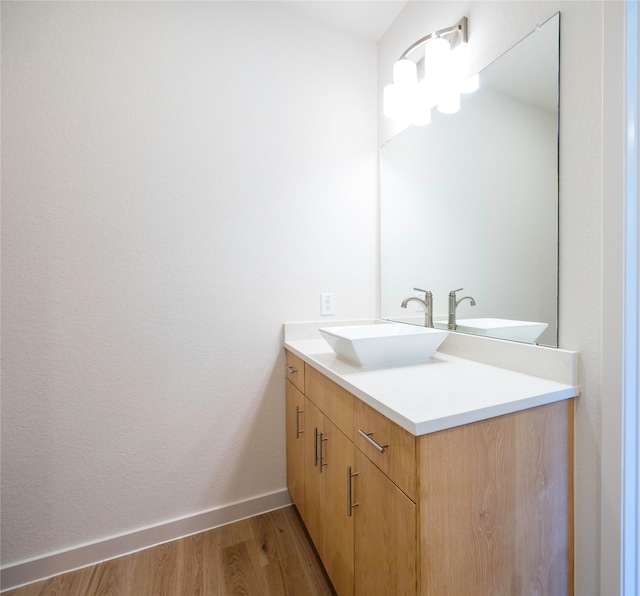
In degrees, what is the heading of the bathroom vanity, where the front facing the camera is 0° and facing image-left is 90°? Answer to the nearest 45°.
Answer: approximately 45°

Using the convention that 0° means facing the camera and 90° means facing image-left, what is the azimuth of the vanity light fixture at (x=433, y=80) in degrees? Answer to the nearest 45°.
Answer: approximately 45°
